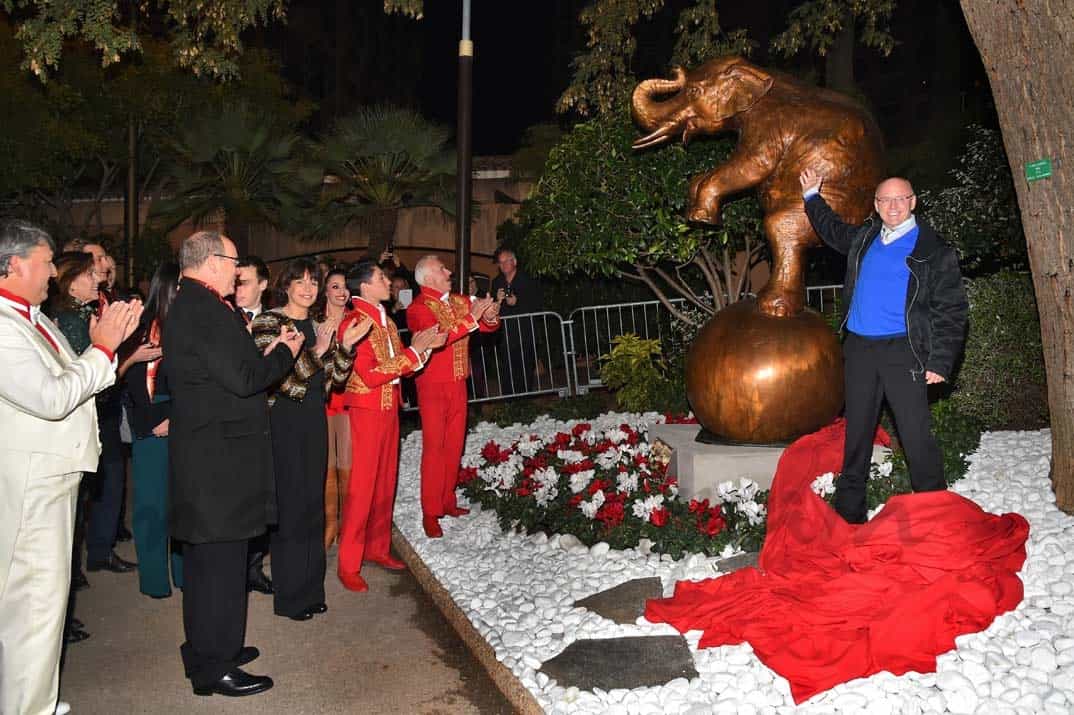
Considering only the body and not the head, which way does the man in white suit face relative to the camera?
to the viewer's right

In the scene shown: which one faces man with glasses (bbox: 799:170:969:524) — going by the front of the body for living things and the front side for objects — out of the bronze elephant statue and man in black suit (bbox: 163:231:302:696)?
the man in black suit

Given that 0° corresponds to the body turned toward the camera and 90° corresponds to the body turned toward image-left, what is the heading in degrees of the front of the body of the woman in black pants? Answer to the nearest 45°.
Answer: approximately 315°

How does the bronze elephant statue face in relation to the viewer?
to the viewer's left

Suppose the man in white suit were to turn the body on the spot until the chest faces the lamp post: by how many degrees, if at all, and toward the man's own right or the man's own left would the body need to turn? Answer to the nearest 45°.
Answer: approximately 45° to the man's own left

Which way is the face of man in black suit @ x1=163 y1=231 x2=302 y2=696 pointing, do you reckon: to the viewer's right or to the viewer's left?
to the viewer's right

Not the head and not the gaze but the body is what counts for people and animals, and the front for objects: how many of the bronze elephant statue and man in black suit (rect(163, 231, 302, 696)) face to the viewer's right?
1

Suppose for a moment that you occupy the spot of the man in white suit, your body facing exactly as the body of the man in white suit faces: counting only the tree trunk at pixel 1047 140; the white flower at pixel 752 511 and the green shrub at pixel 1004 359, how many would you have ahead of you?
3

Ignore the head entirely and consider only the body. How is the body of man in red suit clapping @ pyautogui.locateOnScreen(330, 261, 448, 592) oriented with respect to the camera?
to the viewer's right

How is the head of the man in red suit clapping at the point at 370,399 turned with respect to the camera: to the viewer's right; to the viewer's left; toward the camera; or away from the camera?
to the viewer's right

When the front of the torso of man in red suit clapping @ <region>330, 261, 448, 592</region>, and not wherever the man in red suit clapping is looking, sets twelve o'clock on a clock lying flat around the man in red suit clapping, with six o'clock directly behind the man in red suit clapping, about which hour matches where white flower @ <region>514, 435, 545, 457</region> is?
The white flower is roughly at 10 o'clock from the man in red suit clapping.
